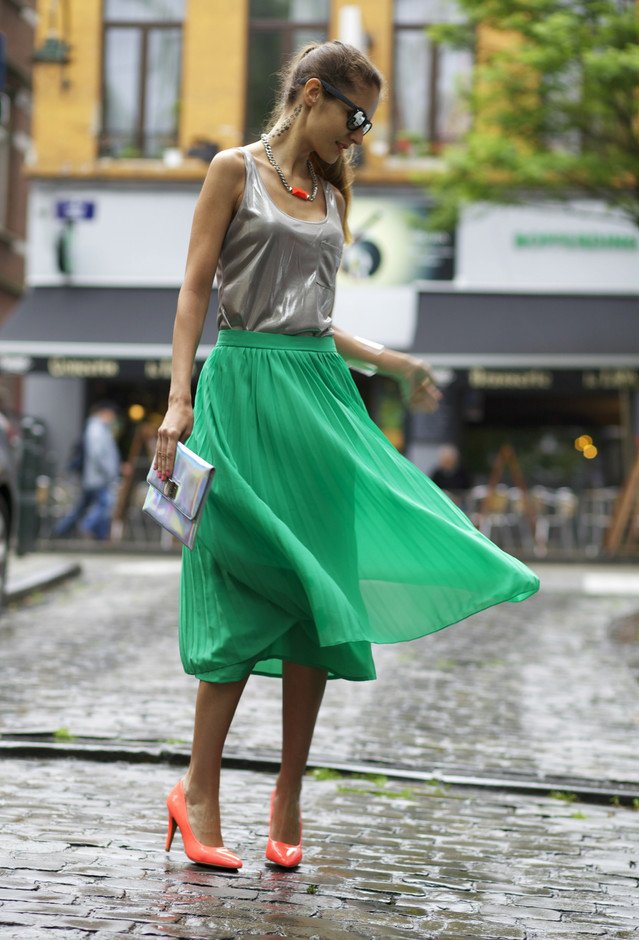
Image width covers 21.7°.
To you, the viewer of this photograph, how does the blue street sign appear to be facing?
facing the viewer

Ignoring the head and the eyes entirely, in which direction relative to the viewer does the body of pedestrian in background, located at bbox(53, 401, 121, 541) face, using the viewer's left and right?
facing to the right of the viewer

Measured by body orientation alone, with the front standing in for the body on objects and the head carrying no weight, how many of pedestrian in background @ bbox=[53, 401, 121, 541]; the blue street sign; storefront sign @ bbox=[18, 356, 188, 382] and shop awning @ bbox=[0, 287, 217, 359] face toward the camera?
3

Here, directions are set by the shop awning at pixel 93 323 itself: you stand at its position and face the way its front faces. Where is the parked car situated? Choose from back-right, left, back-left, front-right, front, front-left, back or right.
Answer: front

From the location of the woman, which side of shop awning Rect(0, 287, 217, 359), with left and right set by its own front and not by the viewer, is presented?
front

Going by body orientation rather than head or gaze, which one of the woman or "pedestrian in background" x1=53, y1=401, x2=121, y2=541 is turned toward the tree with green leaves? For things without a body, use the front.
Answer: the pedestrian in background

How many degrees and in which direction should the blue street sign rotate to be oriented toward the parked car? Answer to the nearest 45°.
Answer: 0° — it already faces it

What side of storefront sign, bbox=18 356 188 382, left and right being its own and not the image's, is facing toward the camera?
front

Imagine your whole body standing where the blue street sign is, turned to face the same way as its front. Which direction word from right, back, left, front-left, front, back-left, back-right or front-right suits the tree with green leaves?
front-left

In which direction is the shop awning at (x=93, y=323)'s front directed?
toward the camera

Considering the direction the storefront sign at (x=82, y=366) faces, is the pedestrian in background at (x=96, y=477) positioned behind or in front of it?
in front
